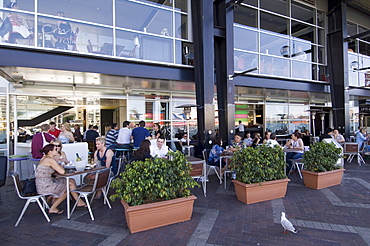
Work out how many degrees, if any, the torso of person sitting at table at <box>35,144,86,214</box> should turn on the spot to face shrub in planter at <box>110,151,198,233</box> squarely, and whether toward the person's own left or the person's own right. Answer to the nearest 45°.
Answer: approximately 45° to the person's own right

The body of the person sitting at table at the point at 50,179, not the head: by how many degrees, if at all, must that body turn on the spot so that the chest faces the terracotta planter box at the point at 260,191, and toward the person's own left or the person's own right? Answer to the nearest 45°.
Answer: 0° — they already face it

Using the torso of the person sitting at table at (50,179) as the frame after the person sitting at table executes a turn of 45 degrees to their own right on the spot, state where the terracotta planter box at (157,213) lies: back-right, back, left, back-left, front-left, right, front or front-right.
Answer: front

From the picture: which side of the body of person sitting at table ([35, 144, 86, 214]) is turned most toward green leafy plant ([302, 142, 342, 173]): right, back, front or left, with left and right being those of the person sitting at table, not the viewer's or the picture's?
front

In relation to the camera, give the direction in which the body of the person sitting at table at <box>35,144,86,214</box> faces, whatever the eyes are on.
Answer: to the viewer's right

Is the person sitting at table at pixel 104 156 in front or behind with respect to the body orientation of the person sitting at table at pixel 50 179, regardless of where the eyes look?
in front

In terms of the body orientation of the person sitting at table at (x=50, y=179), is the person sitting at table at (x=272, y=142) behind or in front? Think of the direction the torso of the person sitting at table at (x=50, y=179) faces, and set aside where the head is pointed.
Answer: in front
